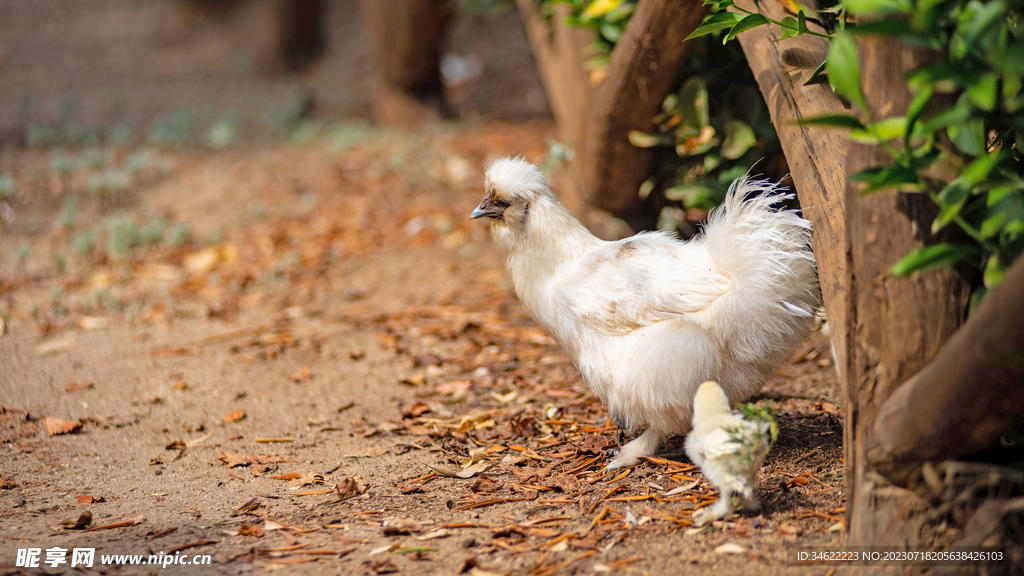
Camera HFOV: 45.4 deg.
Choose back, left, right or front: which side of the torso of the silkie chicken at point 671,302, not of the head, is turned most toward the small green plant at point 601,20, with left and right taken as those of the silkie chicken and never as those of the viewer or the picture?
right

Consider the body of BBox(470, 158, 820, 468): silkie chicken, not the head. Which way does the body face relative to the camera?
to the viewer's left

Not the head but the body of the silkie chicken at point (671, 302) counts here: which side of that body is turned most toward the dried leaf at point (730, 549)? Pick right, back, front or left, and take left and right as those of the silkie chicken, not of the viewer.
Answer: left

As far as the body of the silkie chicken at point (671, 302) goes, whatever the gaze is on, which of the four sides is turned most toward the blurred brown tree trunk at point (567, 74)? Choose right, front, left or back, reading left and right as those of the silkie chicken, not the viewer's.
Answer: right

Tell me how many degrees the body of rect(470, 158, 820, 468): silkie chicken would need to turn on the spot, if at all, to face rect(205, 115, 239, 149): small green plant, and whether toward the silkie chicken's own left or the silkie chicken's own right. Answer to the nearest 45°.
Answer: approximately 45° to the silkie chicken's own right
